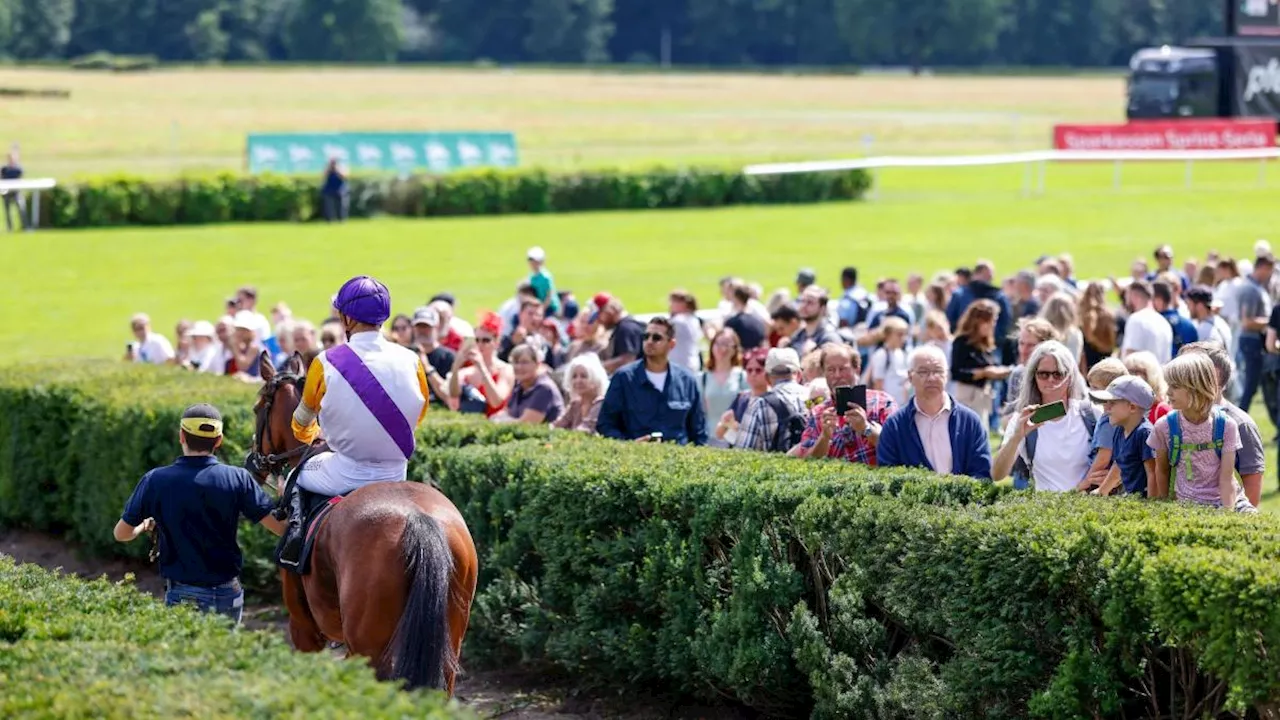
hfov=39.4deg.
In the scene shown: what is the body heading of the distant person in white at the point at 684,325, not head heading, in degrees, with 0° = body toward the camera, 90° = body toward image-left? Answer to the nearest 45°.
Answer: approximately 45°

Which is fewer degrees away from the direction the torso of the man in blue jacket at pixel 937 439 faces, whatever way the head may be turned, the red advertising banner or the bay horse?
the bay horse

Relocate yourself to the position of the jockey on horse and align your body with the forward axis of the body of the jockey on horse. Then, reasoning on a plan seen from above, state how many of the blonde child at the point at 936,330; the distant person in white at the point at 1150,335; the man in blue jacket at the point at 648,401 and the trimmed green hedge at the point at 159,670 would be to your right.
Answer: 3

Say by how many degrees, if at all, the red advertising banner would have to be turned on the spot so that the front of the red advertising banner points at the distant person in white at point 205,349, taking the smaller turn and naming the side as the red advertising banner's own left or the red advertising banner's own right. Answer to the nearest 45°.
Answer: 0° — it already faces them

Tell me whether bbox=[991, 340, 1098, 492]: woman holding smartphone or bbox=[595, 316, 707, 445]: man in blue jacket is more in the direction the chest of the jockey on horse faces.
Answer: the man in blue jacket

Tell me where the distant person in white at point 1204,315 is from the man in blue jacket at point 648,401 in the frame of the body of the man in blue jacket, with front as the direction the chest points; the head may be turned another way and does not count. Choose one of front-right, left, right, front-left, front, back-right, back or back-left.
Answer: back-left

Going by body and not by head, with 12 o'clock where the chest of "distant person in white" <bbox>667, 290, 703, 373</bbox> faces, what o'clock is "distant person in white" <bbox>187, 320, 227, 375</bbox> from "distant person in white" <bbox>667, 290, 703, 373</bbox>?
"distant person in white" <bbox>187, 320, 227, 375</bbox> is roughly at 2 o'clock from "distant person in white" <bbox>667, 290, 703, 373</bbox>.
